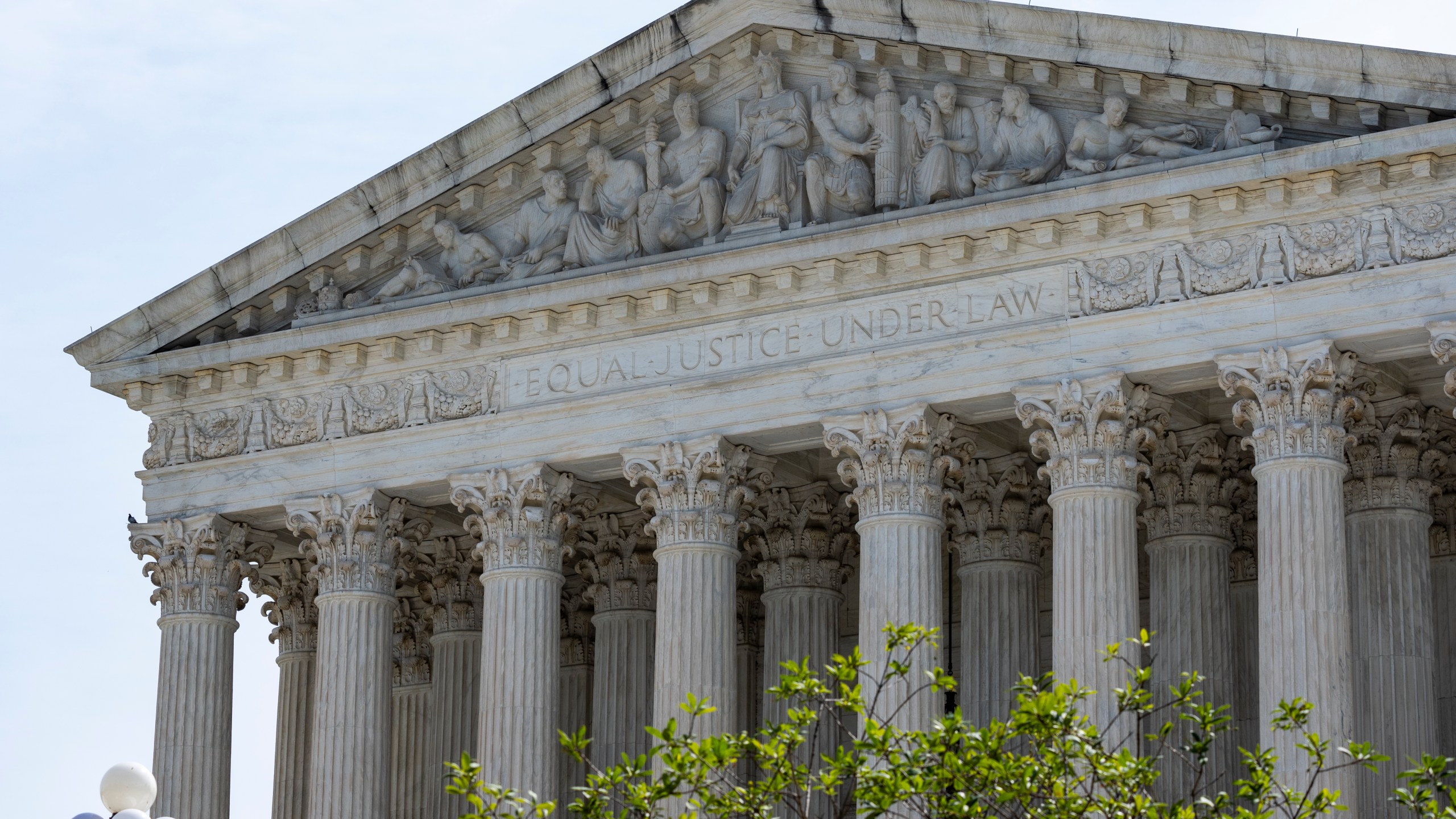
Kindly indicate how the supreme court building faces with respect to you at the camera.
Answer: facing the viewer and to the left of the viewer
